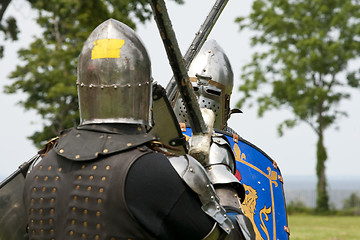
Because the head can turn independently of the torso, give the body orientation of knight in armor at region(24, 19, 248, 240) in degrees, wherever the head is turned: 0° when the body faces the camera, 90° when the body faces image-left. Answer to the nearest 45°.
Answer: approximately 225°

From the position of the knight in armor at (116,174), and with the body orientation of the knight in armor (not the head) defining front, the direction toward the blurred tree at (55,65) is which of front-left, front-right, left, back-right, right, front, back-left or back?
front-left

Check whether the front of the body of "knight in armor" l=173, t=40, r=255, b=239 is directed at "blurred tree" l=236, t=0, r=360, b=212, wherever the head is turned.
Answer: no

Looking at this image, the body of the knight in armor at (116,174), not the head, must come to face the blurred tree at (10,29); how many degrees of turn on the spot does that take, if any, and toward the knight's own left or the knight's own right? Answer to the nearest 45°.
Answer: approximately 45° to the knight's own left

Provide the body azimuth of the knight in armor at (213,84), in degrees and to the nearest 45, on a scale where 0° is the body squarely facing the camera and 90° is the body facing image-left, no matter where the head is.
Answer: approximately 45°

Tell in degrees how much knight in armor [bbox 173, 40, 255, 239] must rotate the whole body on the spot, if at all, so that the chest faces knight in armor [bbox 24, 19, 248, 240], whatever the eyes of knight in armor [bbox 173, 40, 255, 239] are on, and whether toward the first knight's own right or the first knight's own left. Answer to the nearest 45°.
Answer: approximately 45° to the first knight's own left

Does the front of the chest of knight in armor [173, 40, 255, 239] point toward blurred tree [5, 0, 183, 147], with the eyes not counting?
no

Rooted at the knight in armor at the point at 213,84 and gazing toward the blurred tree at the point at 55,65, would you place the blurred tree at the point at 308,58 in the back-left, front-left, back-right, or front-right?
front-right

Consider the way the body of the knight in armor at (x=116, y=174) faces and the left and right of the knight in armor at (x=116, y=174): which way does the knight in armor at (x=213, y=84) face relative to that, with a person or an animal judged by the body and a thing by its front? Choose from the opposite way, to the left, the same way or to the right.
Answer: the opposite way

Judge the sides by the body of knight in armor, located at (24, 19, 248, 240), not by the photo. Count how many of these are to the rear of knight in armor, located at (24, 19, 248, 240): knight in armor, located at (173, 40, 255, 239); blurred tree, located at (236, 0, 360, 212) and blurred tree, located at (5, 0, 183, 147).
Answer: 0
